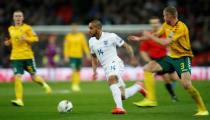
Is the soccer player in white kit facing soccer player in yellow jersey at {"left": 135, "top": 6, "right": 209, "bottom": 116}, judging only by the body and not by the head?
no

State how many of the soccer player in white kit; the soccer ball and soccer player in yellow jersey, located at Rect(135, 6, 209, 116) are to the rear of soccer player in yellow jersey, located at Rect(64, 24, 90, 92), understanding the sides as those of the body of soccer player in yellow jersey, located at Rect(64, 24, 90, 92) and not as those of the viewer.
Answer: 0

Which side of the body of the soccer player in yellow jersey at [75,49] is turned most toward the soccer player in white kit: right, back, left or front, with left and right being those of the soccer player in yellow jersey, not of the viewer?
front

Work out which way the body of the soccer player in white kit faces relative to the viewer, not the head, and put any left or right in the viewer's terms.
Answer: facing the viewer and to the left of the viewer

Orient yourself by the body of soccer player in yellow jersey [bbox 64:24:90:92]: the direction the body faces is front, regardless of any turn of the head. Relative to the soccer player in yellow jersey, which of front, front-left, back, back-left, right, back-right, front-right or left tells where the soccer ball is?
front

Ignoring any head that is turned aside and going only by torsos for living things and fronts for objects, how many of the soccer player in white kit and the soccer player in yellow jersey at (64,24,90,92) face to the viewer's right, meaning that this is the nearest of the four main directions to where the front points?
0

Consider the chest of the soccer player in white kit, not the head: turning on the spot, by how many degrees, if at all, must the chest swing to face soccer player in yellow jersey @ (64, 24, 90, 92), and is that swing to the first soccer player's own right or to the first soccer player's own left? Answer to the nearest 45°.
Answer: approximately 135° to the first soccer player's own right

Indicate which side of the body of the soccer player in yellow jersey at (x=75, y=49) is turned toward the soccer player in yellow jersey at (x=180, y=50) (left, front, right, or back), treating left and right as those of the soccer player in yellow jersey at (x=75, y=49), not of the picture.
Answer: front

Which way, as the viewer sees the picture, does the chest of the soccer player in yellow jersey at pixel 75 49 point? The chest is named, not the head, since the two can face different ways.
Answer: toward the camera

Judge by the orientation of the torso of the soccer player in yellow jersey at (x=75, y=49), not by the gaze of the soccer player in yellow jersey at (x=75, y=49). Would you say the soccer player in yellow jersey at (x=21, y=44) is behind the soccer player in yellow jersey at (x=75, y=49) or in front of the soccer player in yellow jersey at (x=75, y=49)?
in front

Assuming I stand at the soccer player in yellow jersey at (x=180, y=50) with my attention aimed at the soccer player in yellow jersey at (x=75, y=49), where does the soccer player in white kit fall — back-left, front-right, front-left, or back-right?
front-left

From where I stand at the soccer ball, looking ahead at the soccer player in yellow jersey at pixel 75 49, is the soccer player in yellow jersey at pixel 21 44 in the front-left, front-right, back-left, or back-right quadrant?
front-left

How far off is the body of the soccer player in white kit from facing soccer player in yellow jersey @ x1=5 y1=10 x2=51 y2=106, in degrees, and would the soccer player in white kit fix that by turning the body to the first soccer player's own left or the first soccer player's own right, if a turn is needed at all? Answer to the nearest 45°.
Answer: approximately 90° to the first soccer player's own right
